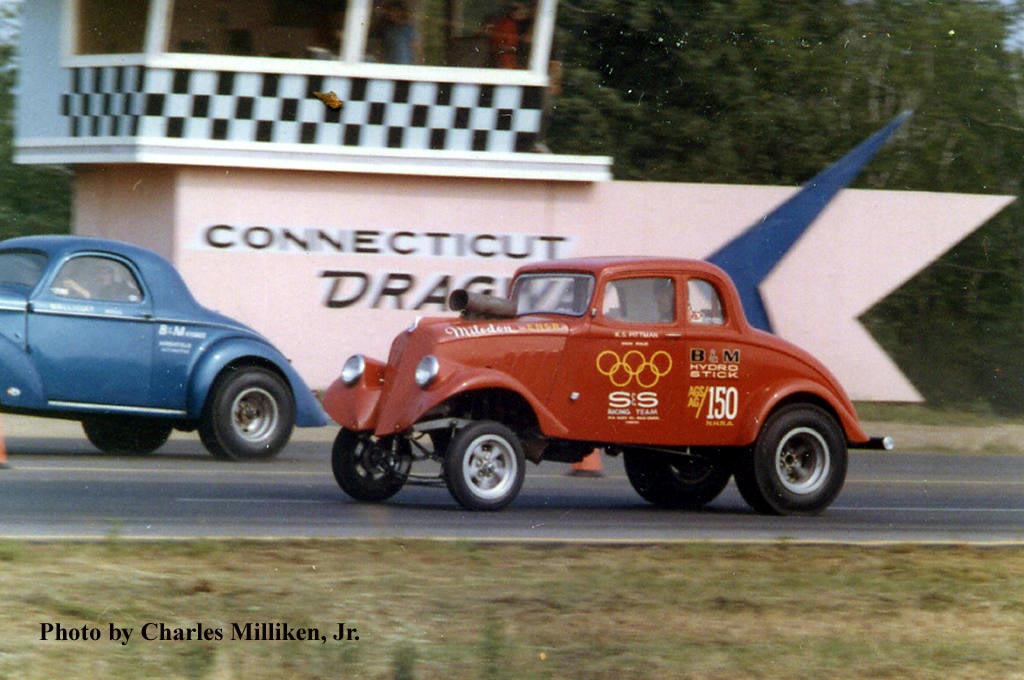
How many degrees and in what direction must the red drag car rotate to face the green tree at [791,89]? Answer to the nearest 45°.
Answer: approximately 135° to its right

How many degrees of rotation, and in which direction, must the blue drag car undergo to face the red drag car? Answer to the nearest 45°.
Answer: approximately 90° to its left

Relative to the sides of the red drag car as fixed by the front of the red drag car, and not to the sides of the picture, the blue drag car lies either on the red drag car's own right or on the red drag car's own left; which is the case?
on the red drag car's own right

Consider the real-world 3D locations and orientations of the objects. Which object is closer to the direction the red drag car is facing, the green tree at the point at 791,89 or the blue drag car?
the blue drag car

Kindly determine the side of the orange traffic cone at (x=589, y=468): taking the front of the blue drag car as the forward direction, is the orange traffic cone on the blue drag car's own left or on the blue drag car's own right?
on the blue drag car's own left

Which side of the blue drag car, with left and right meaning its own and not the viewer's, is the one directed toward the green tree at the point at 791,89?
back

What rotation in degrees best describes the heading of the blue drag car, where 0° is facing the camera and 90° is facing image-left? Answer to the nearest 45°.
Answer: approximately 45°

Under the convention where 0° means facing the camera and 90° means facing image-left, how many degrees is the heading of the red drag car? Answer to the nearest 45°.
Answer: approximately 45°

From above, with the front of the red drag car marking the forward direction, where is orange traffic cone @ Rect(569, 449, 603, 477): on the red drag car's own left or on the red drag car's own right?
on the red drag car's own right
